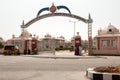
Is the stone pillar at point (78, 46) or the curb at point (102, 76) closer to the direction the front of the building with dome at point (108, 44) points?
the curb

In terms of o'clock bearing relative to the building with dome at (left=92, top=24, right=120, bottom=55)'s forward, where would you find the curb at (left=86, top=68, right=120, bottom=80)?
The curb is roughly at 12 o'clock from the building with dome.

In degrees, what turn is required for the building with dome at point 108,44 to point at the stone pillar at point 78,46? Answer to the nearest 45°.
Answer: approximately 45° to its right

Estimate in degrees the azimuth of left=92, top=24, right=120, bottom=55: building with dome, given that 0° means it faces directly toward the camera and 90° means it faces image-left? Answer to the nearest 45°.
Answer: approximately 0°

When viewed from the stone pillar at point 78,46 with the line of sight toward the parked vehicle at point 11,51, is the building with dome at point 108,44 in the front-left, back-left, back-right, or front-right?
back-right
